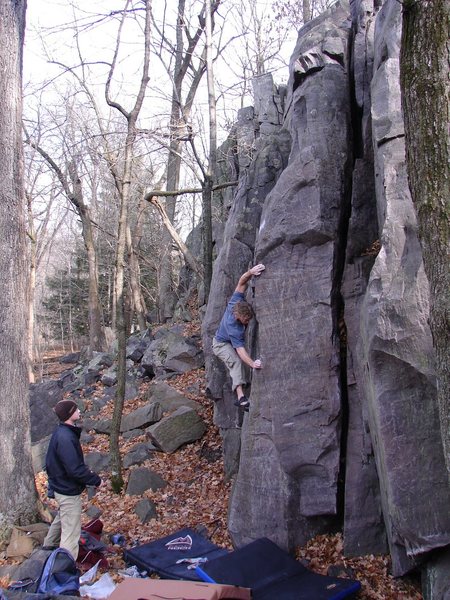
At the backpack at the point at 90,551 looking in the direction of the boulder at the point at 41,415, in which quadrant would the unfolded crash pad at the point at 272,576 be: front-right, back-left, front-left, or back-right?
back-right

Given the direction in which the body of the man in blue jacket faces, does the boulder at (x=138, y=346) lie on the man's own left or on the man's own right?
on the man's own left

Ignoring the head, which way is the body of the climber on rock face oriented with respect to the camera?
to the viewer's right

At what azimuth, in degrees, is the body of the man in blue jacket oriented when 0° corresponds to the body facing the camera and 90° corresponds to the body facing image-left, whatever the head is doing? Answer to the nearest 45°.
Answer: approximately 270°

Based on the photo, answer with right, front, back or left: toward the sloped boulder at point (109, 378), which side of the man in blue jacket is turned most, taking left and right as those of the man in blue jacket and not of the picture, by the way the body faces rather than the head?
left

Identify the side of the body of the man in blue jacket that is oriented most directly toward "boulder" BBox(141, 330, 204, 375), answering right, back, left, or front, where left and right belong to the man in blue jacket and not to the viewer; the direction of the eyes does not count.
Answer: left

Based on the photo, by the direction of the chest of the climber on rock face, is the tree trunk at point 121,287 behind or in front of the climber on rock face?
behind

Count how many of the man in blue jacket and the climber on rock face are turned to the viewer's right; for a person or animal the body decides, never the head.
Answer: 2
